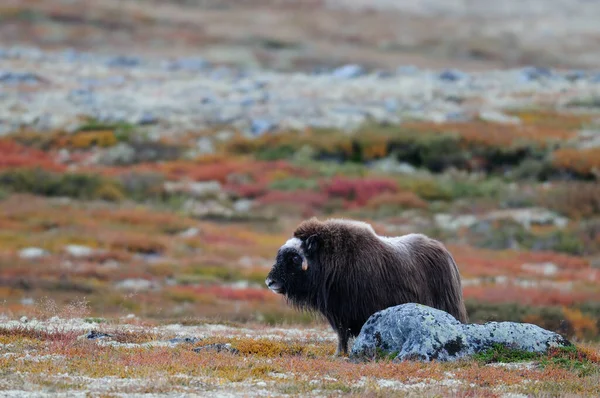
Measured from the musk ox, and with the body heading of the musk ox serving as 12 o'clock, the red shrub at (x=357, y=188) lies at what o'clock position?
The red shrub is roughly at 3 o'clock from the musk ox.

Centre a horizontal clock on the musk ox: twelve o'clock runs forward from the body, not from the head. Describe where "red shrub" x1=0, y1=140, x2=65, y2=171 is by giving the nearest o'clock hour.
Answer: The red shrub is roughly at 2 o'clock from the musk ox.

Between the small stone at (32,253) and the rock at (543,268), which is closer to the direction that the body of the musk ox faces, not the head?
the small stone

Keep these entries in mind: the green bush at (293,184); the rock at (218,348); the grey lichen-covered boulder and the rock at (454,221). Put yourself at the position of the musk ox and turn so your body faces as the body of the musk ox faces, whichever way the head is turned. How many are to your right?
2

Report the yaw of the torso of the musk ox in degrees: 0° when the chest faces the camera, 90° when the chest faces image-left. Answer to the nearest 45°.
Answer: approximately 90°

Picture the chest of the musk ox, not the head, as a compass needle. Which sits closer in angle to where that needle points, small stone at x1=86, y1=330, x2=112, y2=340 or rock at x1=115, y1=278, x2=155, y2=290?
the small stone

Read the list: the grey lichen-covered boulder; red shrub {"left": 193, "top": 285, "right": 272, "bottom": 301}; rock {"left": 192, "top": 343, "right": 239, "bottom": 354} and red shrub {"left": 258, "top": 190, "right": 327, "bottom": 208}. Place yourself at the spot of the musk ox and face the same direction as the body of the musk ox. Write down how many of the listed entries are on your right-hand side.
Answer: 2

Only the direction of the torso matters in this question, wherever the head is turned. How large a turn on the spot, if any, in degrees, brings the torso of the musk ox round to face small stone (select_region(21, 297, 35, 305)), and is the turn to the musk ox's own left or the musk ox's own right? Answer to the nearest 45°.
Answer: approximately 45° to the musk ox's own right

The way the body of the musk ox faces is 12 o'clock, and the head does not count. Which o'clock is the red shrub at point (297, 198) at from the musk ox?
The red shrub is roughly at 3 o'clock from the musk ox.

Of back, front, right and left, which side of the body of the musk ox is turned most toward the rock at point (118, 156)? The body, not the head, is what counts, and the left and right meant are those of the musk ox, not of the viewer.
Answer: right

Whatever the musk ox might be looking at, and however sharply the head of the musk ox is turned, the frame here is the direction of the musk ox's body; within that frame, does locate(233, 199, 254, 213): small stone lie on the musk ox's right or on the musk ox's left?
on the musk ox's right
